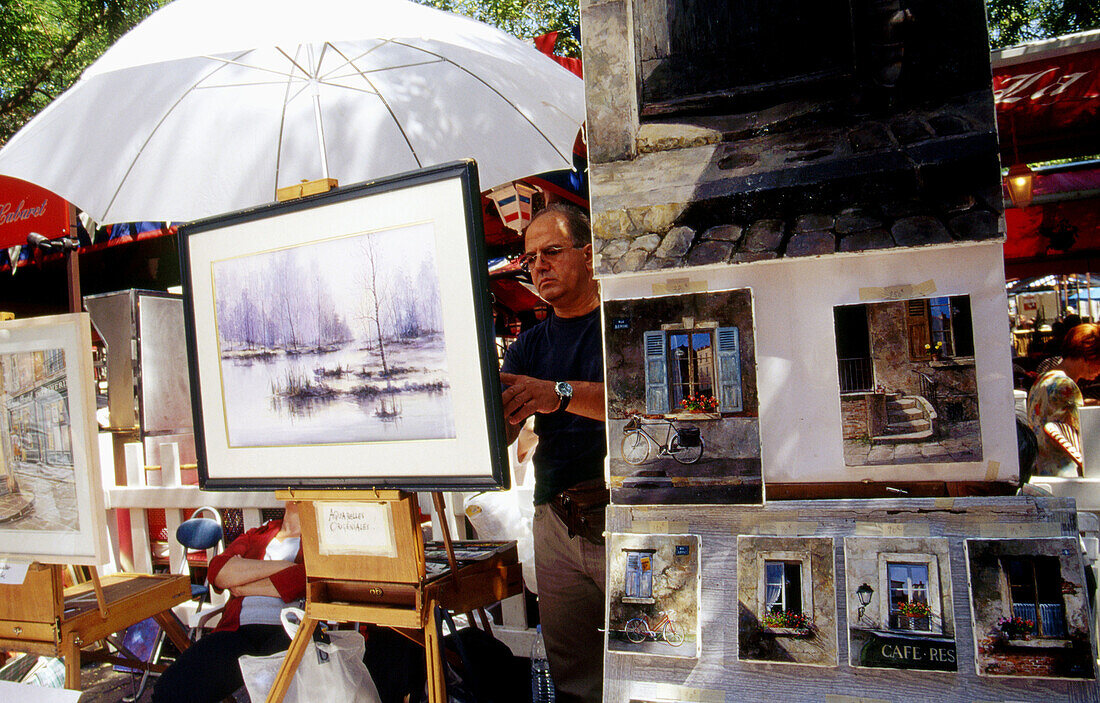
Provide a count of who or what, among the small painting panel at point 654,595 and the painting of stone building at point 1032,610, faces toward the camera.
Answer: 2

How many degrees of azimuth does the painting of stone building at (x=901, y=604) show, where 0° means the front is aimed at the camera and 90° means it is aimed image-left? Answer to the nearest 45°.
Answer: approximately 0°

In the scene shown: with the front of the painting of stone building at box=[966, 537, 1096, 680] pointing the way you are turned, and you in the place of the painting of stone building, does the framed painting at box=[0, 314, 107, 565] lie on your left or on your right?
on your right

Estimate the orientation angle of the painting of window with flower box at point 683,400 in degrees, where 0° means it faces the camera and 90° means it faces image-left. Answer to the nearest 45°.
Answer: approximately 0°
